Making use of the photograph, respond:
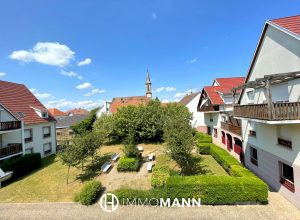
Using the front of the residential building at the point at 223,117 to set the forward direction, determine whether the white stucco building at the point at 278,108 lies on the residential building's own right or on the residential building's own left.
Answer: on the residential building's own left

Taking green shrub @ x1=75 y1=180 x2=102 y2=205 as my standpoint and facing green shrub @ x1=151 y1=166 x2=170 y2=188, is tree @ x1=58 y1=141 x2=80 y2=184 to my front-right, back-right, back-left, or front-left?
back-left

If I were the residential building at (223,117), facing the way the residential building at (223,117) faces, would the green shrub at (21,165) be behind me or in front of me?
in front

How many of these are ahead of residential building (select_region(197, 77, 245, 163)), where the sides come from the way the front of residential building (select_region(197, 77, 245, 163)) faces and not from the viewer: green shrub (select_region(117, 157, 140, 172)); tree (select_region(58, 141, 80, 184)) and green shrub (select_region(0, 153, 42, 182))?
3

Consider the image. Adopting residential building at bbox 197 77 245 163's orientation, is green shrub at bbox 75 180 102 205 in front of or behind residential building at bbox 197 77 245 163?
in front

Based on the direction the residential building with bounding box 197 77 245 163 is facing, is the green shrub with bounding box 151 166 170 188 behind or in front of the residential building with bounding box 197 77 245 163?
in front

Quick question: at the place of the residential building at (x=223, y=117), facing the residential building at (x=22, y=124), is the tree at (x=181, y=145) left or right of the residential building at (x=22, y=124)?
left

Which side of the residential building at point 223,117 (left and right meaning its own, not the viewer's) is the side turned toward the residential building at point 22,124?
front

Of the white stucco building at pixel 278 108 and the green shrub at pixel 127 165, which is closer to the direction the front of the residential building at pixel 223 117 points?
the green shrub

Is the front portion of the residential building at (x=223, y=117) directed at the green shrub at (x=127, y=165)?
yes

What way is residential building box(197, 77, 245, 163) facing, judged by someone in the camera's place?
facing the viewer and to the left of the viewer

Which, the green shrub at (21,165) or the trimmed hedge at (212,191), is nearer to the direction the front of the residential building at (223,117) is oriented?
the green shrub

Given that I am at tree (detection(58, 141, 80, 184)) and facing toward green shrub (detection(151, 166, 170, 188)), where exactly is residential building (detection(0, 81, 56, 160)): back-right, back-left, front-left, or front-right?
back-left
